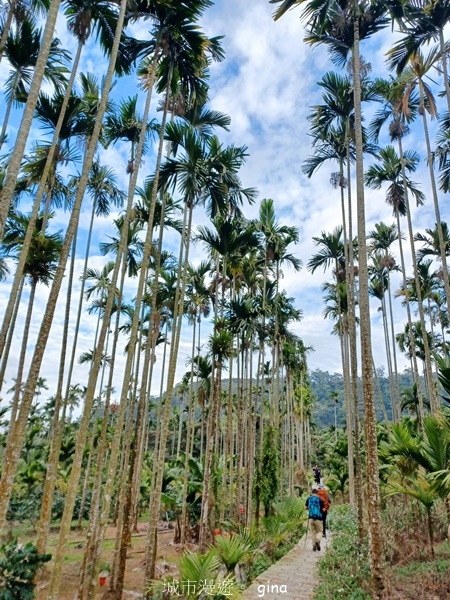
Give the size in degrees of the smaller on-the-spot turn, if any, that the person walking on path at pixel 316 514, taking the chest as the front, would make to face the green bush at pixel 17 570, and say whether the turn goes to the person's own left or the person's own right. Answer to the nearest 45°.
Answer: approximately 135° to the person's own left

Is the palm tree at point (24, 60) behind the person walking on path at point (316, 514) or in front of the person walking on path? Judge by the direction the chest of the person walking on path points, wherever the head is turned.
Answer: behind

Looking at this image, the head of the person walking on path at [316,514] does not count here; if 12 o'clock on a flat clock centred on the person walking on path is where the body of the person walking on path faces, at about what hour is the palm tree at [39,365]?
The palm tree is roughly at 7 o'clock from the person walking on path.

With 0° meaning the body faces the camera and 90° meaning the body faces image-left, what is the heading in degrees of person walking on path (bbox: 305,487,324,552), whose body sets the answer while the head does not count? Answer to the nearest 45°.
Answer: approximately 180°

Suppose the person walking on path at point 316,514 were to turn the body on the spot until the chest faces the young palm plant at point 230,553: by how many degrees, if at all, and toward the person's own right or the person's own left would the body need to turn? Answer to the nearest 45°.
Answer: approximately 180°
